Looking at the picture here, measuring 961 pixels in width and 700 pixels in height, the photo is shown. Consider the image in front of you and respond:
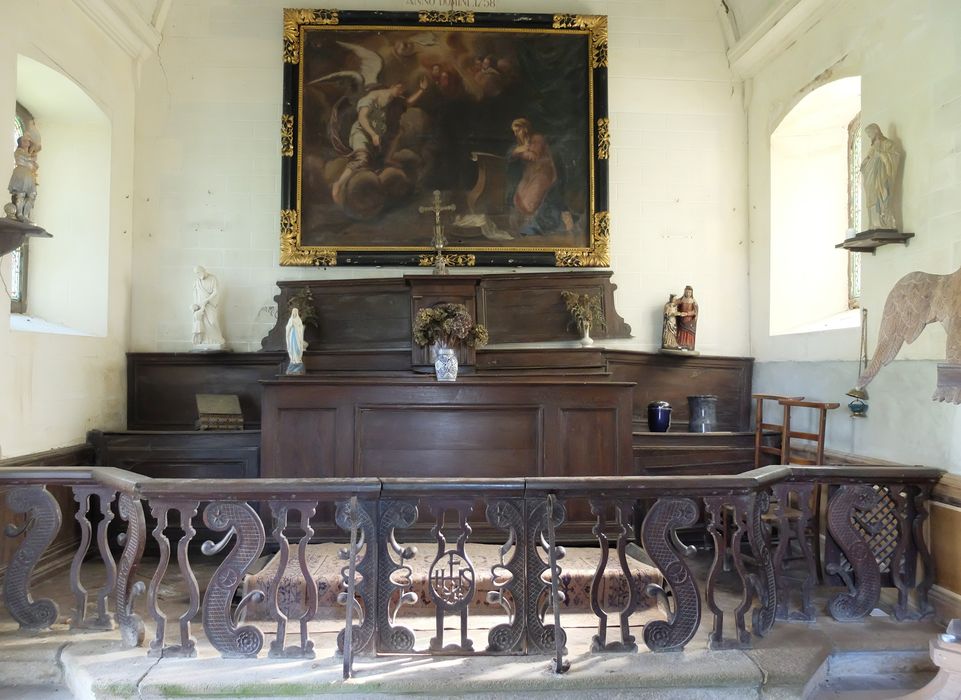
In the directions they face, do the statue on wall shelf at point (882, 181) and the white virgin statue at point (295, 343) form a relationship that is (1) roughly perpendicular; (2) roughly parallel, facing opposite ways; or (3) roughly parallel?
roughly perpendicular

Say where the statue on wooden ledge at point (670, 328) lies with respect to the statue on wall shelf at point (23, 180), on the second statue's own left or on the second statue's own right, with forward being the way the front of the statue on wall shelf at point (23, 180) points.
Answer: on the second statue's own left

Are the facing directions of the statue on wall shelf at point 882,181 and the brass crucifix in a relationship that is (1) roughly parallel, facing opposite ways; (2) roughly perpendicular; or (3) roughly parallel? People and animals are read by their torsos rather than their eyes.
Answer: roughly perpendicular

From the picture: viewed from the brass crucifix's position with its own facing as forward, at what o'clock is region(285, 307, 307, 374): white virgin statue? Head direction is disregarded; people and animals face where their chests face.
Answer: The white virgin statue is roughly at 2 o'clock from the brass crucifix.

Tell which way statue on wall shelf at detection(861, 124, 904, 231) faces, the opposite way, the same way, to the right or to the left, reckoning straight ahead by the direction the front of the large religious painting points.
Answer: to the right

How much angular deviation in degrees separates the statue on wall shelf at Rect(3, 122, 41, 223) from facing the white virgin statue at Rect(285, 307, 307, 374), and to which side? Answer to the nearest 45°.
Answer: approximately 90° to its left

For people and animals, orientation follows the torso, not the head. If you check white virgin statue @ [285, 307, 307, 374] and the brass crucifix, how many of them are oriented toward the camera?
2

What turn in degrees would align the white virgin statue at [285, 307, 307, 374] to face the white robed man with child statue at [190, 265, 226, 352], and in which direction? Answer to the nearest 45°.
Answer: approximately 135° to its right

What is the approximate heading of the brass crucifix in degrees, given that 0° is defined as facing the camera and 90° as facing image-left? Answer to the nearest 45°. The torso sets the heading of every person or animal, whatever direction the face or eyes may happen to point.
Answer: approximately 0°

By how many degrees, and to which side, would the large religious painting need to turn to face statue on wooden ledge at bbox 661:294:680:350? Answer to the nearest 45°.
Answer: approximately 90° to its left

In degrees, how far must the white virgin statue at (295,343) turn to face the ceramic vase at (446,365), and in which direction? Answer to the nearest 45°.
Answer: approximately 45° to its left
